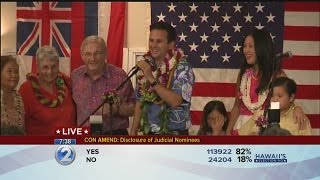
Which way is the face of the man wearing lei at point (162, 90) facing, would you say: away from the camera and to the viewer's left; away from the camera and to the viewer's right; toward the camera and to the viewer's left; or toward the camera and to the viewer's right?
toward the camera and to the viewer's left

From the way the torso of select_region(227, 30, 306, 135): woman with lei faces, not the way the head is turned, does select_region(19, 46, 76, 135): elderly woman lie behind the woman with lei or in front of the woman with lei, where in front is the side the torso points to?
in front

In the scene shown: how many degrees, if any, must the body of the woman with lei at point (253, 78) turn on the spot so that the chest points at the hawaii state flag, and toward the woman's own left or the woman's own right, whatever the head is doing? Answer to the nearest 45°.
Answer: approximately 45° to the woman's own right

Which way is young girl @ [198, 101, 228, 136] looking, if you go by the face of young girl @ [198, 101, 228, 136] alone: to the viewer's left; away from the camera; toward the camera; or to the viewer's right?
toward the camera

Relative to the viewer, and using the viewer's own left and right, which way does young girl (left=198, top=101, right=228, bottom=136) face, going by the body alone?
facing the viewer

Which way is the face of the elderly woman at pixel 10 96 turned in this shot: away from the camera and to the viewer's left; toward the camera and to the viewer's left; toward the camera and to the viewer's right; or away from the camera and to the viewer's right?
toward the camera and to the viewer's right

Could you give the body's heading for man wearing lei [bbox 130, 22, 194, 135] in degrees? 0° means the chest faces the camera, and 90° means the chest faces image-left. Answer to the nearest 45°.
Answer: approximately 45°

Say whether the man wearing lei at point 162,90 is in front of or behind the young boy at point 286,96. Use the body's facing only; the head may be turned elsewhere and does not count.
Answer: in front

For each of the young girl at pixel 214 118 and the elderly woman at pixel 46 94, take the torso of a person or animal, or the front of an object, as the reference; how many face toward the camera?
2

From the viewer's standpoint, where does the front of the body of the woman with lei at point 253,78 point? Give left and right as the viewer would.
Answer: facing the viewer and to the left of the viewer

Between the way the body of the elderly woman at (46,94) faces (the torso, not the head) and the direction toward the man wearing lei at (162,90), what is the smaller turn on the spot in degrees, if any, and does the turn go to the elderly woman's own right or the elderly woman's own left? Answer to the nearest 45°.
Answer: approximately 90° to the elderly woman's own left

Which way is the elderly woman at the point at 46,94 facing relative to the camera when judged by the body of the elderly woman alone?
toward the camera
